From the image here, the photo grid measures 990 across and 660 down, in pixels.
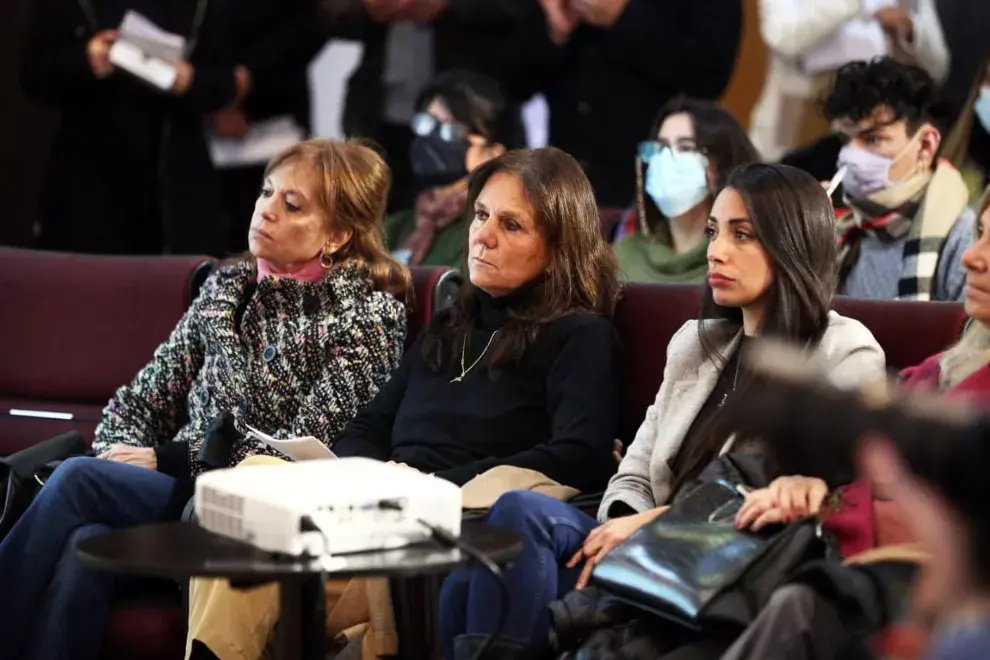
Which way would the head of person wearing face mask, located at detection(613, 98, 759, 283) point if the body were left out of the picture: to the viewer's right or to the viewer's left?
to the viewer's left

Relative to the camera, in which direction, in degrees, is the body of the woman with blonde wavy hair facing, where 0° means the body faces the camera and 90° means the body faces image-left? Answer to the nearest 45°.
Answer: approximately 45°

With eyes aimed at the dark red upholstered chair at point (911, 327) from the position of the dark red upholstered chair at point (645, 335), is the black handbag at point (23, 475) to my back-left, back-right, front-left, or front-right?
back-right

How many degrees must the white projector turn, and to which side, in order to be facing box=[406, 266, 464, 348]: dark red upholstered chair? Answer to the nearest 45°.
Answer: approximately 45° to its right

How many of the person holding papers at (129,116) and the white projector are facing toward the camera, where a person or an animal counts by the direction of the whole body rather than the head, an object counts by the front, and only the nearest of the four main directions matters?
1

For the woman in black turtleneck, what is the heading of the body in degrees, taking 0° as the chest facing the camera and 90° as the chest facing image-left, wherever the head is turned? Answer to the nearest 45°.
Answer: approximately 45°
